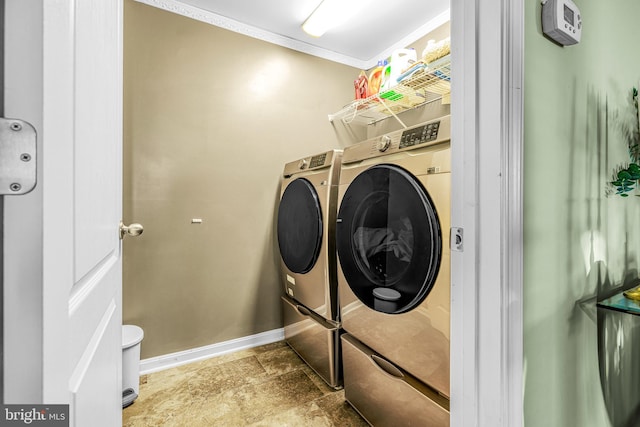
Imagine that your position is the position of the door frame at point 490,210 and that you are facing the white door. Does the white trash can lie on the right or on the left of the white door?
right

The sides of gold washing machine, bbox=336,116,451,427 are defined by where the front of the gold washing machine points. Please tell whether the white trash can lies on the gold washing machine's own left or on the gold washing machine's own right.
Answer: on the gold washing machine's own right

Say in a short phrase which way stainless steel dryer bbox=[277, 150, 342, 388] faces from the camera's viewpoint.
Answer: facing the viewer and to the left of the viewer

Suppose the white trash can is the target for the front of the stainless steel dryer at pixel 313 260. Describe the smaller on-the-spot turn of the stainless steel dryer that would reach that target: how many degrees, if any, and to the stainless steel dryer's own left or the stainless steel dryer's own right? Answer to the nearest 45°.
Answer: approximately 45° to the stainless steel dryer's own right

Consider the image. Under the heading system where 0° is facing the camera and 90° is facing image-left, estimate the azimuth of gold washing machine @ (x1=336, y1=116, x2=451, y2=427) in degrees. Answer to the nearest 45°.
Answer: approximately 45°

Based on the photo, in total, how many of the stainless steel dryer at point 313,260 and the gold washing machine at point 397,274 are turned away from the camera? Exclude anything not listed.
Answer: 0

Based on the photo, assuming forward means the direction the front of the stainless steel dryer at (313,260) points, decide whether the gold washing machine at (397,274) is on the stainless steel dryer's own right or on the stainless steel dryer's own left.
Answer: on the stainless steel dryer's own left
